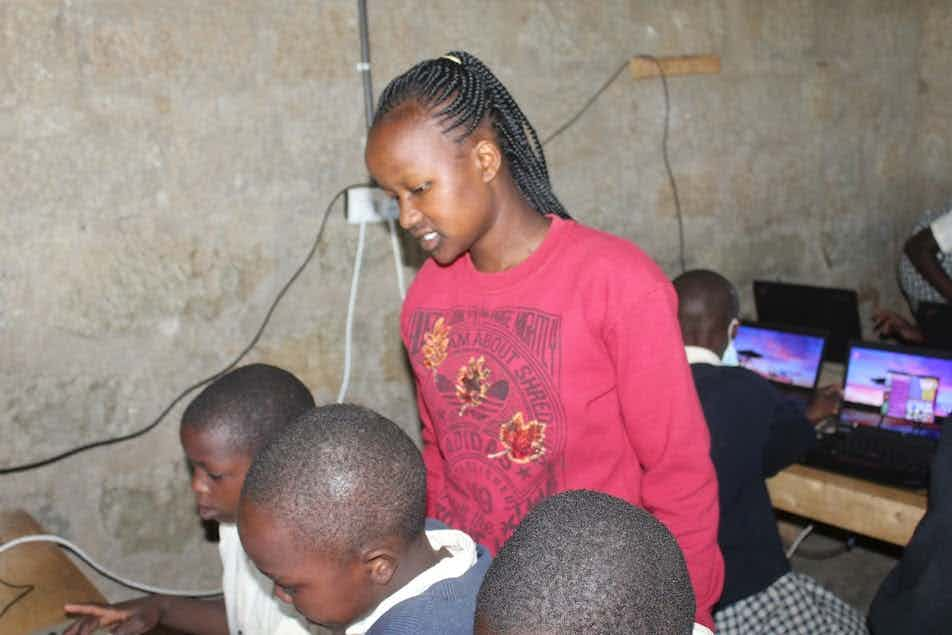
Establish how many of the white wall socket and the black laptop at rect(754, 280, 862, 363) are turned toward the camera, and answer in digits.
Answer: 1

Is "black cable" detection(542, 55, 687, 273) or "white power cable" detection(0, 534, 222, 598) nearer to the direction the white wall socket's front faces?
the white power cable

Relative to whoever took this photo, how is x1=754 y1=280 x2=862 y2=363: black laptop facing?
facing away from the viewer and to the right of the viewer

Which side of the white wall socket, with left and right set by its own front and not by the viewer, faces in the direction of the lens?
front

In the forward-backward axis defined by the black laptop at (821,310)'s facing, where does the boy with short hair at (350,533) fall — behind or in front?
behind

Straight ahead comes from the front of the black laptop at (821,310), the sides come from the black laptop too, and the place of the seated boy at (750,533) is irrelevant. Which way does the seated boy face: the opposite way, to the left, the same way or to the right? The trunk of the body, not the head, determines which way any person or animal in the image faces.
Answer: the same way

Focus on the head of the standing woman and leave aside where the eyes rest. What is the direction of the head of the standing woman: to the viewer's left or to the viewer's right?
to the viewer's left

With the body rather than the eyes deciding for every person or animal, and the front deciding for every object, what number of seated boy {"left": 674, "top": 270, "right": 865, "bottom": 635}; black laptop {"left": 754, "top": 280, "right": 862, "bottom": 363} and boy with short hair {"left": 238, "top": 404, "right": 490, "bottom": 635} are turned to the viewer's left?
1

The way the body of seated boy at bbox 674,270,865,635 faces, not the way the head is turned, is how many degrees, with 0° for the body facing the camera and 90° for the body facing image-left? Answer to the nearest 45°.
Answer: approximately 225°

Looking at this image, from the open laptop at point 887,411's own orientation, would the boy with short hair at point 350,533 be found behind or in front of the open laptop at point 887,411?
in front

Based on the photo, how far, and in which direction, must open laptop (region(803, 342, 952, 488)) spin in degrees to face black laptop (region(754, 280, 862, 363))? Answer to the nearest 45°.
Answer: approximately 135° to its right

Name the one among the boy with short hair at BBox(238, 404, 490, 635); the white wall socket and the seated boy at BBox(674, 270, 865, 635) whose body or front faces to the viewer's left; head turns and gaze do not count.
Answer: the boy with short hair

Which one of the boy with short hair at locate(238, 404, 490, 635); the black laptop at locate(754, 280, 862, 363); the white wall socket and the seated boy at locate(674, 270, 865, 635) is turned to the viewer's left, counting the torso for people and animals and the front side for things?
the boy with short hair

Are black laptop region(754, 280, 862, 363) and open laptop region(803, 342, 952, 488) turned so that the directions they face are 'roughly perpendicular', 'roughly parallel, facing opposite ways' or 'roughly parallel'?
roughly parallel, facing opposite ways

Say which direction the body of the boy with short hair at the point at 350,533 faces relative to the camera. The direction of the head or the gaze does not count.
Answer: to the viewer's left

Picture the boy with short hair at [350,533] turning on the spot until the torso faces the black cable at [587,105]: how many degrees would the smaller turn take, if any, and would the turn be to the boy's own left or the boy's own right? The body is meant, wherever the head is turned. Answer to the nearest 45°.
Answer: approximately 90° to the boy's own right
